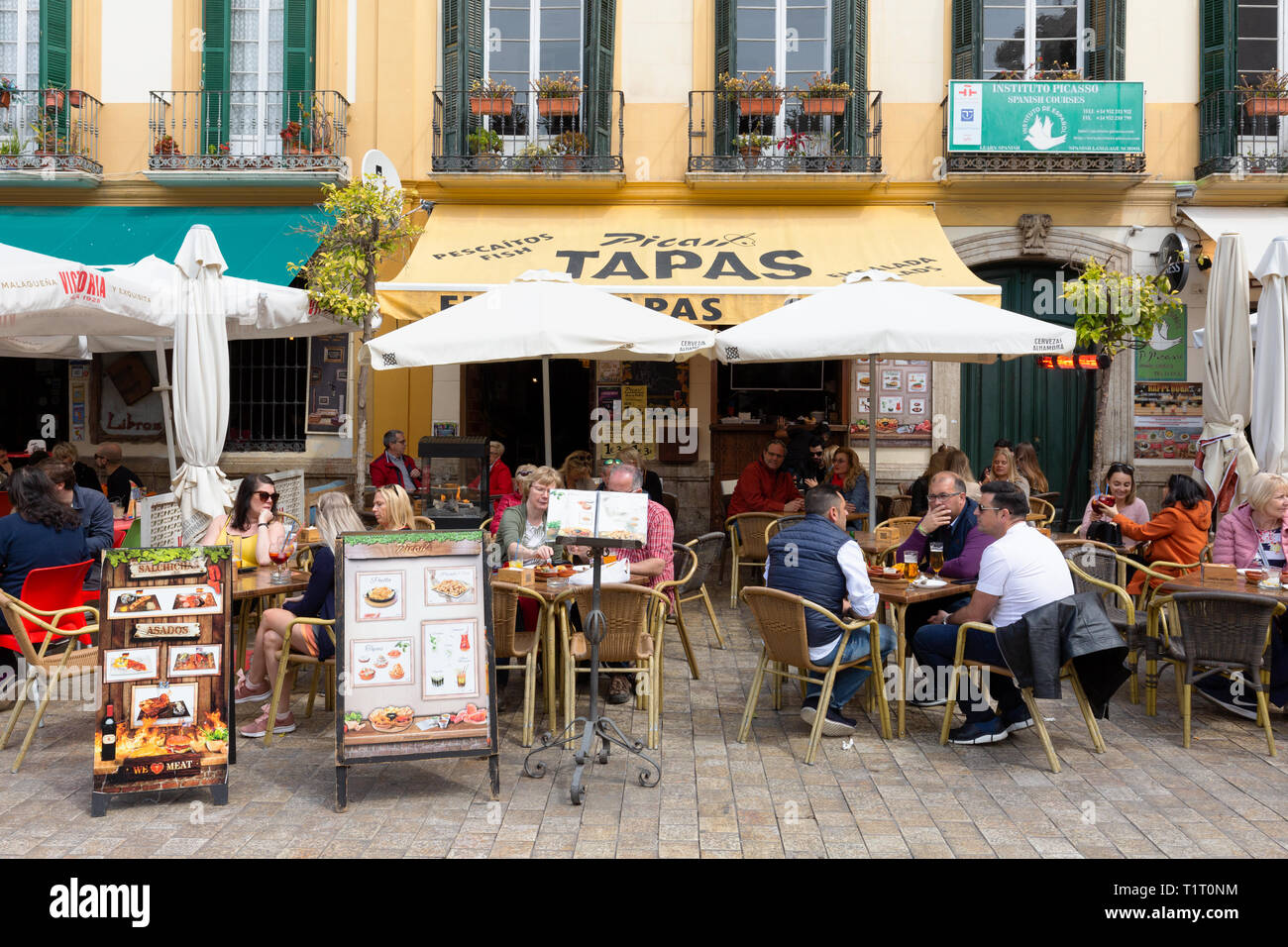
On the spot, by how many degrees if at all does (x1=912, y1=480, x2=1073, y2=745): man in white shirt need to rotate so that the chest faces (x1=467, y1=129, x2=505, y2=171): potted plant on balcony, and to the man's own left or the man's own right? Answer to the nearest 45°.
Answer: approximately 45° to the man's own right

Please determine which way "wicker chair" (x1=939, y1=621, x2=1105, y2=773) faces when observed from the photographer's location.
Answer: facing away from the viewer and to the left of the viewer

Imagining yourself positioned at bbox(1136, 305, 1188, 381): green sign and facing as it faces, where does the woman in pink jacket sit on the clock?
The woman in pink jacket is roughly at 12 o'clock from the green sign.

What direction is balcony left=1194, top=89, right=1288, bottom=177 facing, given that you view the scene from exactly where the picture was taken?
facing the viewer

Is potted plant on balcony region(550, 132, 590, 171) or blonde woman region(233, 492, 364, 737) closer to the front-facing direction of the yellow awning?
the blonde woman

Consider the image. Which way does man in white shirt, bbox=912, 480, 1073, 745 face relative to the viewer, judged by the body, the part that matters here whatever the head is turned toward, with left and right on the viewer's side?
facing to the left of the viewer

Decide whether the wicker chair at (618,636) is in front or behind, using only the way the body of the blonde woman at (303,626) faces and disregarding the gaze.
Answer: behind

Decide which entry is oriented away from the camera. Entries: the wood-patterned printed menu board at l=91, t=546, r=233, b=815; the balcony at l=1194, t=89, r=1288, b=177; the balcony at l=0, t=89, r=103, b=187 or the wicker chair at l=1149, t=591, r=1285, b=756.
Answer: the wicker chair

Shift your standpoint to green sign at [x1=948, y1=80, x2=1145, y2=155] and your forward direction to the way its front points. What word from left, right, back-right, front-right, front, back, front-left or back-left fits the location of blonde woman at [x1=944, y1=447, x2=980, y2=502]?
front

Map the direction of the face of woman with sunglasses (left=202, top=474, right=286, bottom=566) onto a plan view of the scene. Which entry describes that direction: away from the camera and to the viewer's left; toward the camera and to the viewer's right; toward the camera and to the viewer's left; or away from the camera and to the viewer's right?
toward the camera and to the viewer's right

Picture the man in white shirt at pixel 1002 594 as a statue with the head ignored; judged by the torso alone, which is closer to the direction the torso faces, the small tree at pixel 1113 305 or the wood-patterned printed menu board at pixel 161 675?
the wood-patterned printed menu board

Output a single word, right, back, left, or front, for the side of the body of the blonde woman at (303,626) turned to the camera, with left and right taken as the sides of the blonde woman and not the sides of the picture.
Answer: left

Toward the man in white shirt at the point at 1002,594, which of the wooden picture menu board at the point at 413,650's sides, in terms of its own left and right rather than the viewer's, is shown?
left

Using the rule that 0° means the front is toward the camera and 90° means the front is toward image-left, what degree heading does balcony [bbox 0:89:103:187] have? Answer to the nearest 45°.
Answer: approximately 0°

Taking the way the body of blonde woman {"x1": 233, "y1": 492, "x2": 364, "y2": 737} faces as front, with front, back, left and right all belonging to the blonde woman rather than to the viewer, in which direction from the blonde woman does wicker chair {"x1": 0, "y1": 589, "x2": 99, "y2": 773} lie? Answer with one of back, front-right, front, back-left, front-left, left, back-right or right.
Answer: front
